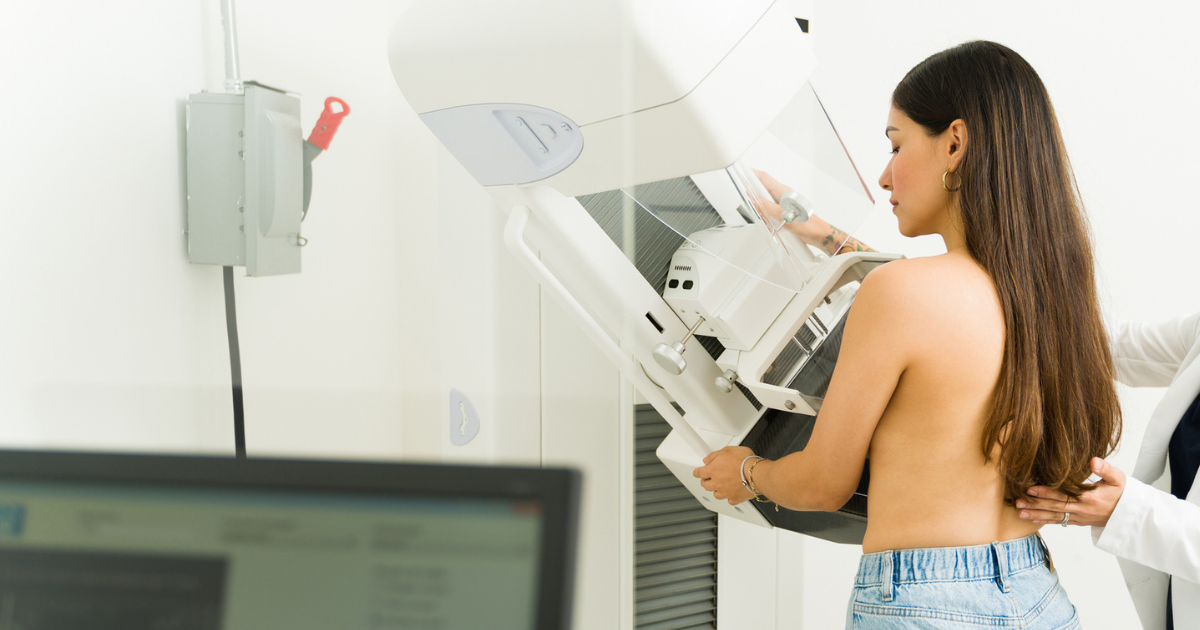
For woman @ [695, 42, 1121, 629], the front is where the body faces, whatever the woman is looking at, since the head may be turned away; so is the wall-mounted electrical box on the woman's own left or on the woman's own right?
on the woman's own left

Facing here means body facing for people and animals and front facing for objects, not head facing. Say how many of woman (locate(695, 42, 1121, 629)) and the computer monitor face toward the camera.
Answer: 1

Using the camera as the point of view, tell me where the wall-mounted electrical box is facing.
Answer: facing the viewer and to the right of the viewer

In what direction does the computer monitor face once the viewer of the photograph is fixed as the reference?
facing the viewer

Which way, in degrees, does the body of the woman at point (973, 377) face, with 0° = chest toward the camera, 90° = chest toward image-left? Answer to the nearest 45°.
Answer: approximately 135°

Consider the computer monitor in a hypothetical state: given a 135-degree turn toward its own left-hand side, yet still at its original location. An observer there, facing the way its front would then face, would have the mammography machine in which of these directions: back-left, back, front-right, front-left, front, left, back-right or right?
front

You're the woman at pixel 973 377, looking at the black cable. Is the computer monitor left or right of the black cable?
left

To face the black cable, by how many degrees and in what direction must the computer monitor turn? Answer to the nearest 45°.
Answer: approximately 180°

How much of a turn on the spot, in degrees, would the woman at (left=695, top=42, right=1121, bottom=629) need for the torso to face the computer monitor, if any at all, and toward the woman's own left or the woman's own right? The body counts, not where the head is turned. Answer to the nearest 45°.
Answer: approximately 135° to the woman's own left

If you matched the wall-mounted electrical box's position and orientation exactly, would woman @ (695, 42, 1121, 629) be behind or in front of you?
in front

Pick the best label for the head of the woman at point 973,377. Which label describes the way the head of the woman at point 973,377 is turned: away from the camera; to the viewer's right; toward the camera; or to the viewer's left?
to the viewer's left

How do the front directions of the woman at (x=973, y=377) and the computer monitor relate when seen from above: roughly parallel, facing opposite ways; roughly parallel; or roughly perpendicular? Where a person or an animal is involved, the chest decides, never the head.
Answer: roughly parallel, facing opposite ways
